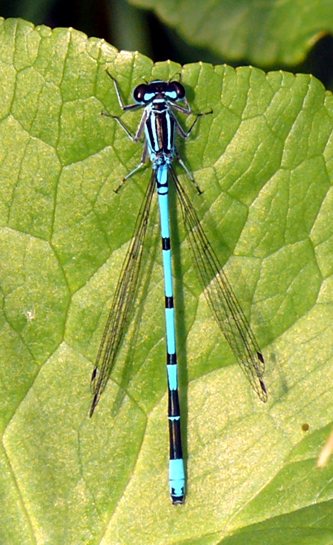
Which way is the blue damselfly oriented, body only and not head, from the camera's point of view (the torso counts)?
away from the camera
